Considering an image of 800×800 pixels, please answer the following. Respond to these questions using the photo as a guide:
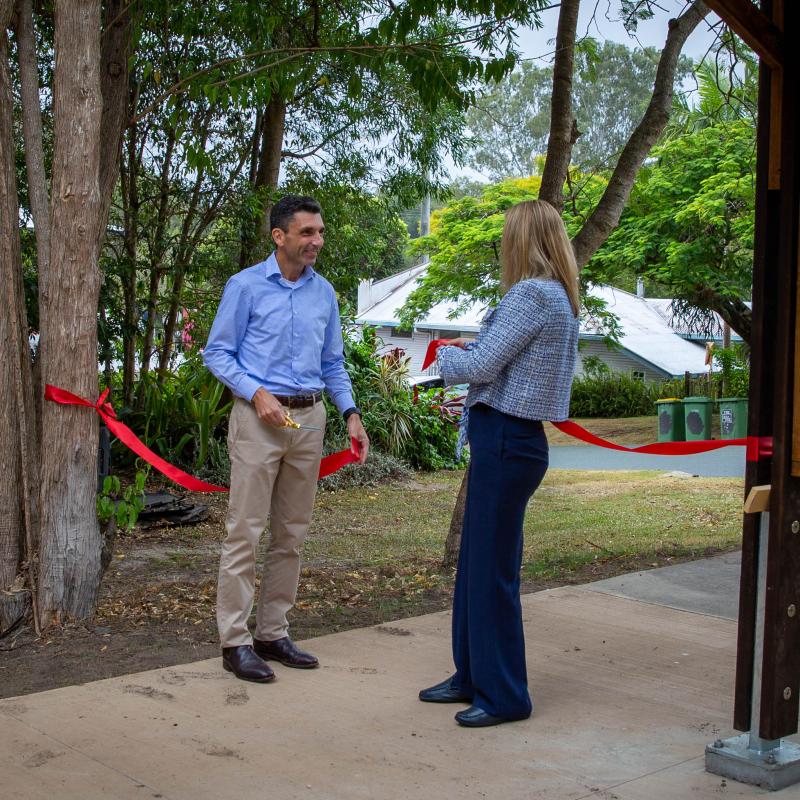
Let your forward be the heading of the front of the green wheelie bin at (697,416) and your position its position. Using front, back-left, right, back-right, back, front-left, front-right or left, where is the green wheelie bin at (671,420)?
right

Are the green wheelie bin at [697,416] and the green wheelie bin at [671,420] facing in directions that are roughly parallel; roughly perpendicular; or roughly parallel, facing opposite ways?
roughly parallel

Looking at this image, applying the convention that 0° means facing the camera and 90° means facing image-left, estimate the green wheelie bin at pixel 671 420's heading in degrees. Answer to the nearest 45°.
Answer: approximately 45°

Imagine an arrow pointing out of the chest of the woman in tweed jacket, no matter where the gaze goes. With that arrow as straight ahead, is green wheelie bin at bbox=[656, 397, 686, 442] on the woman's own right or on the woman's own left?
on the woman's own right

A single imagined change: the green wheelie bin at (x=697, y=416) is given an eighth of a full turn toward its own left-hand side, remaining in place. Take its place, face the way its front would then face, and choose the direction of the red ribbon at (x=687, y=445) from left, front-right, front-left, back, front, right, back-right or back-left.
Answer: front

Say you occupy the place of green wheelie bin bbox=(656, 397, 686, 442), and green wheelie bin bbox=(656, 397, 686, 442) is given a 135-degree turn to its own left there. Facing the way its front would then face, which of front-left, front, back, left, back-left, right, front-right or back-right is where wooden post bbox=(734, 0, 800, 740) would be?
right

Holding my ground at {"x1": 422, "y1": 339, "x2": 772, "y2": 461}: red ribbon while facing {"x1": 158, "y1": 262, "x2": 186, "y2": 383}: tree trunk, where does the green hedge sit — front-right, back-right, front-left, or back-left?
front-right

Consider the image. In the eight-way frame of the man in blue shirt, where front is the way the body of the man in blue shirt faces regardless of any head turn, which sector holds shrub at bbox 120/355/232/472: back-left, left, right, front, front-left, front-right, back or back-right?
back-left

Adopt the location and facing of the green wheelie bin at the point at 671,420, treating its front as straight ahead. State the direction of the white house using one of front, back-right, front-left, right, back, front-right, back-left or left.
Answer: back-right

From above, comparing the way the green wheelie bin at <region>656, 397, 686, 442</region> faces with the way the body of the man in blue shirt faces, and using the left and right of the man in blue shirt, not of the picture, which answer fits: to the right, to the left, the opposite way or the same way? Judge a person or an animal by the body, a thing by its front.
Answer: to the right

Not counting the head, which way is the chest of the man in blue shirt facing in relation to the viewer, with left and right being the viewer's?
facing the viewer and to the right of the viewer

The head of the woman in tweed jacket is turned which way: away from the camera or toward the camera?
away from the camera

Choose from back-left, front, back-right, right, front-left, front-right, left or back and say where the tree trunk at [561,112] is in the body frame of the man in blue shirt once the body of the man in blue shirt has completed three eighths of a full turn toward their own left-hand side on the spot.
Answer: front-right

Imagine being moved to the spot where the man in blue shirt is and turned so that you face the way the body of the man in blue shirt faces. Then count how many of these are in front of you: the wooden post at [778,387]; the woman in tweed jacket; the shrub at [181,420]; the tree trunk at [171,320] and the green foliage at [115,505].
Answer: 2

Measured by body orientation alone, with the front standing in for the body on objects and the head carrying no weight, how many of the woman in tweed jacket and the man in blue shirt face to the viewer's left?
1

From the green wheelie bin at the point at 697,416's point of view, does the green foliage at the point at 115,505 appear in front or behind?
in front

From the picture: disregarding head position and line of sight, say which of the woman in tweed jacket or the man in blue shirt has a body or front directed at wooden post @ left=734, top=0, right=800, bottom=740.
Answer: the man in blue shirt

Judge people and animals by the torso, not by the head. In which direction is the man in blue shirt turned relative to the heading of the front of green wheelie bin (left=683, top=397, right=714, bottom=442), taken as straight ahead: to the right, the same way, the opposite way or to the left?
to the left
